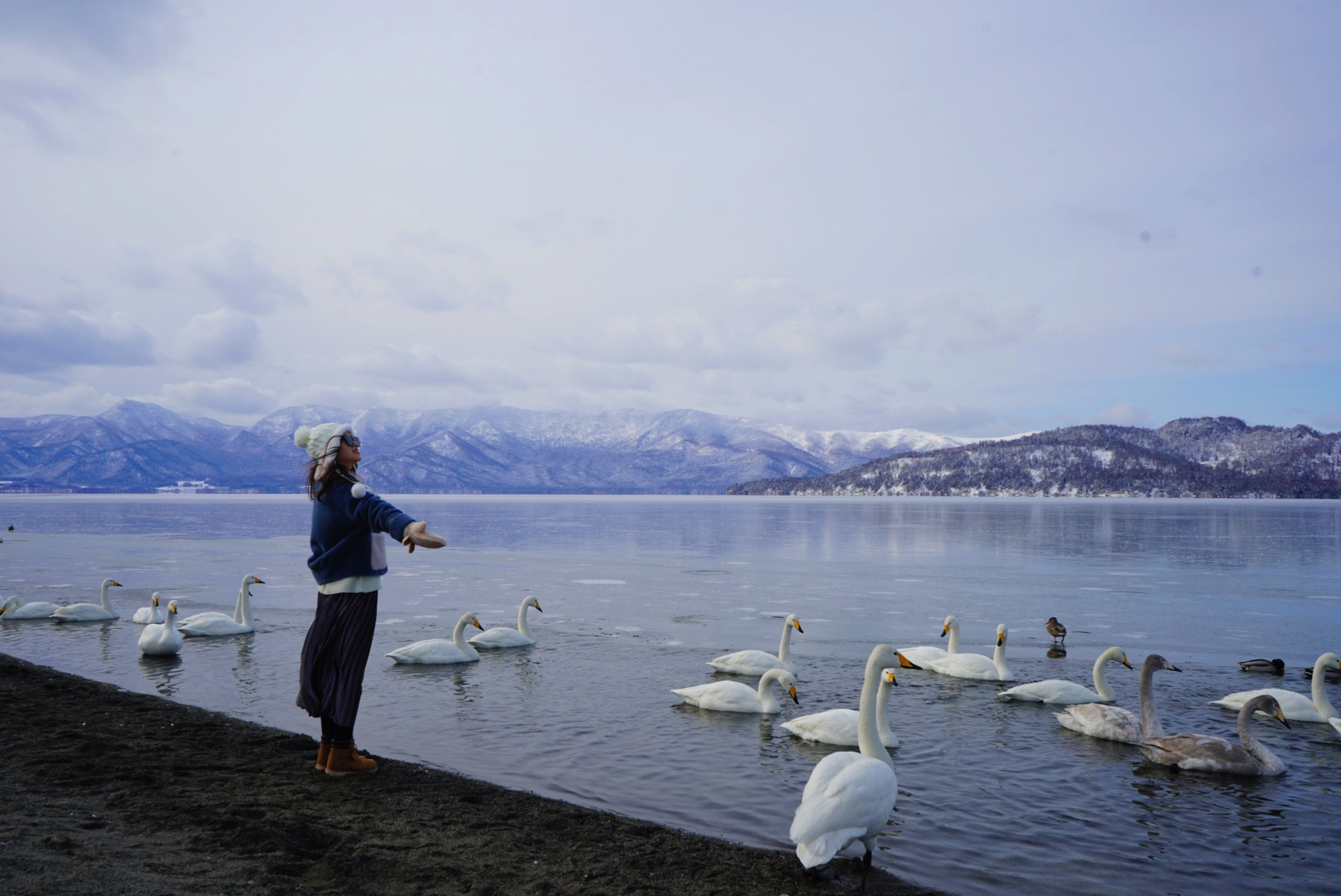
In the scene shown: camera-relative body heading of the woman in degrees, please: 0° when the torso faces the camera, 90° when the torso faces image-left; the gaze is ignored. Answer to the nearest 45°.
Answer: approximately 270°

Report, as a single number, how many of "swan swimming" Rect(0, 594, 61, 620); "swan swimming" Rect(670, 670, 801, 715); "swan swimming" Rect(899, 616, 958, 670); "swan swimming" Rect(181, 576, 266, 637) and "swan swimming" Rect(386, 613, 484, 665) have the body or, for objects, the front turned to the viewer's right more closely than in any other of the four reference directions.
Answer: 4

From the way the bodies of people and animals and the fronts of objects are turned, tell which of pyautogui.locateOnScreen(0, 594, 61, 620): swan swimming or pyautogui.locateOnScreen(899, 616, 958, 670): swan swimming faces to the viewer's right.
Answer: pyautogui.locateOnScreen(899, 616, 958, 670): swan swimming

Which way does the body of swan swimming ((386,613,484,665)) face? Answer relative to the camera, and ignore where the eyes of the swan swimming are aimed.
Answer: to the viewer's right

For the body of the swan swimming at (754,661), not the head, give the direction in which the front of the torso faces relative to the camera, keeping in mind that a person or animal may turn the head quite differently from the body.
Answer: to the viewer's right

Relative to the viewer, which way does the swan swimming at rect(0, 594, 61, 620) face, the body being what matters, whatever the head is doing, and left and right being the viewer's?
facing to the left of the viewer

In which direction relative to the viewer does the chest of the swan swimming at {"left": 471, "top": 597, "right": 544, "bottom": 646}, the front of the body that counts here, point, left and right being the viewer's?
facing to the right of the viewer

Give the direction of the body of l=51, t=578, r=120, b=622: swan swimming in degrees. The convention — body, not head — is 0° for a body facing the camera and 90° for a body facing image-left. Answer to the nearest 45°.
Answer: approximately 270°

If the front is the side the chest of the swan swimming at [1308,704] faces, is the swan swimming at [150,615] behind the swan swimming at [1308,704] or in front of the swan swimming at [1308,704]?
behind

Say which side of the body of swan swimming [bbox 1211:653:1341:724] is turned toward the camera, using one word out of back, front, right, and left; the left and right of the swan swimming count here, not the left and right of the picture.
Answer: right

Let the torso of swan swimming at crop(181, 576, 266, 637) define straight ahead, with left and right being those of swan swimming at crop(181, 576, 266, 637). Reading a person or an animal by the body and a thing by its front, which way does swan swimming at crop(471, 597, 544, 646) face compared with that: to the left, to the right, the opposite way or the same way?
the same way

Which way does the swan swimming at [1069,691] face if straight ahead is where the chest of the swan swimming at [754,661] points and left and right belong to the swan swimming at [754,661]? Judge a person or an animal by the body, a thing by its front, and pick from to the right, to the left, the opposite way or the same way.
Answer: the same way

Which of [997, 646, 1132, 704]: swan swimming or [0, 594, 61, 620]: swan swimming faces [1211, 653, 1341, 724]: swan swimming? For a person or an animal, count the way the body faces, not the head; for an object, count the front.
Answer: [997, 646, 1132, 704]: swan swimming

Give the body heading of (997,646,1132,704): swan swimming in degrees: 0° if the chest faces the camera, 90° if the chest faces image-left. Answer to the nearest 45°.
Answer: approximately 270°

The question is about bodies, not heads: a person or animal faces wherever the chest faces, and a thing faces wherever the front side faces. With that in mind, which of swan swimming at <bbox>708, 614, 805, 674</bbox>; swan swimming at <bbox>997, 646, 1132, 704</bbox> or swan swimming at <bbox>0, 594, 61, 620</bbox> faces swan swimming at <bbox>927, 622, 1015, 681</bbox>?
swan swimming at <bbox>708, 614, 805, 674</bbox>

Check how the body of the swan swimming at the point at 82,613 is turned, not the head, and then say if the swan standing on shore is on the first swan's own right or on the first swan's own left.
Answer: on the first swan's own right
